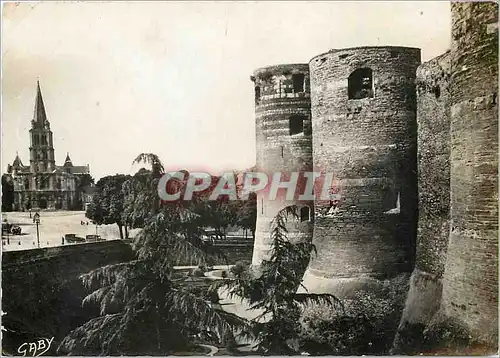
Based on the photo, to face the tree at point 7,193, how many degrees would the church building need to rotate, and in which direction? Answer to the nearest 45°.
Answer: approximately 90° to its right

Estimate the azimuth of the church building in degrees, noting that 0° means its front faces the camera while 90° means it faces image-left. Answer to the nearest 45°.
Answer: approximately 0°
